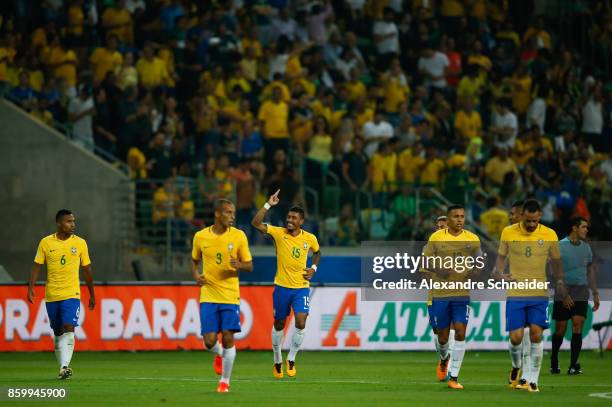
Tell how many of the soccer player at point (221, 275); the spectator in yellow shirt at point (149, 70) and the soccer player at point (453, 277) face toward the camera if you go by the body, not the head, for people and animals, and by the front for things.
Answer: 3

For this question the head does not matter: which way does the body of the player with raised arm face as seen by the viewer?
toward the camera

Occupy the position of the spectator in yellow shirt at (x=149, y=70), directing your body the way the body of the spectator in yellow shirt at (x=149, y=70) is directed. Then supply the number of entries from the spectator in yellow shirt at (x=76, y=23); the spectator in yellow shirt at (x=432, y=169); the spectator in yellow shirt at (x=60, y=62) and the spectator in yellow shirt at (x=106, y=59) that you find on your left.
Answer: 1

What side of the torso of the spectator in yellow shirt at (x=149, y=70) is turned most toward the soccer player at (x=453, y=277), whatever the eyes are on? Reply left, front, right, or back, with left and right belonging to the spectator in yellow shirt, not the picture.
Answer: front

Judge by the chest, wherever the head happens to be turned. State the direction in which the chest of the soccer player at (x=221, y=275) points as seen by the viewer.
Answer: toward the camera

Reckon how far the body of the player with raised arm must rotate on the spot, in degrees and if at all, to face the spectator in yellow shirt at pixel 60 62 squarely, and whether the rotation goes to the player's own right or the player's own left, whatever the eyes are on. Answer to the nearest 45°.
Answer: approximately 135° to the player's own right

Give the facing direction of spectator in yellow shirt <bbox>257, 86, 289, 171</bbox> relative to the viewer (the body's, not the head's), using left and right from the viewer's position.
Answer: facing the viewer

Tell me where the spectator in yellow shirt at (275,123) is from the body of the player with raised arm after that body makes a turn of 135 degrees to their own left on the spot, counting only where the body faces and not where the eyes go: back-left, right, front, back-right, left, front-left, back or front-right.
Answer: front-left

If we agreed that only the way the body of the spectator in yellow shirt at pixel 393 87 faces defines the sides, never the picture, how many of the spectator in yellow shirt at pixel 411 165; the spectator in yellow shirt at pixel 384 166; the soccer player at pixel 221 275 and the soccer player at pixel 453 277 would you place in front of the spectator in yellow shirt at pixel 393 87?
4

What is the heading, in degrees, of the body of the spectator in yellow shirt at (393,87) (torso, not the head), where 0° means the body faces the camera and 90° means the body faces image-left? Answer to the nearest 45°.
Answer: approximately 0°

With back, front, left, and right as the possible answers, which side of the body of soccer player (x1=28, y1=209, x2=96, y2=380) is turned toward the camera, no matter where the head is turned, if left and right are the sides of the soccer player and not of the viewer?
front

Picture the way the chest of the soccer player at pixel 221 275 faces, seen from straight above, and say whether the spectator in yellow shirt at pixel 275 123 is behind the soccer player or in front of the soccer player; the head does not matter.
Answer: behind
